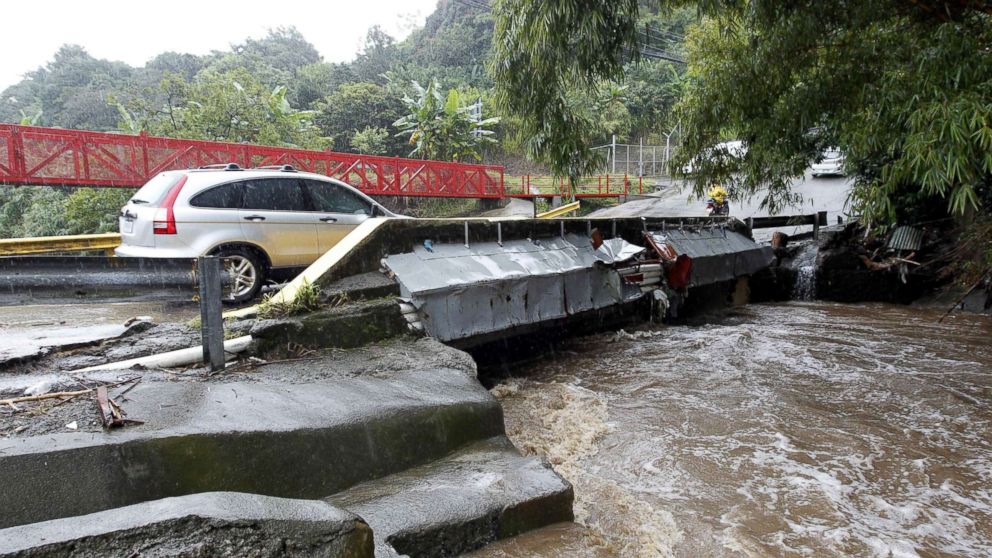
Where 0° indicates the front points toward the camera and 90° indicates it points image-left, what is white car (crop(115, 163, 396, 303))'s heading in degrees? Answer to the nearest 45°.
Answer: approximately 225°

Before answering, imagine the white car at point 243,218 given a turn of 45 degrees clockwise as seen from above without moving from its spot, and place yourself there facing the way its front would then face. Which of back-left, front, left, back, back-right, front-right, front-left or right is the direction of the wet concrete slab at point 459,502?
right

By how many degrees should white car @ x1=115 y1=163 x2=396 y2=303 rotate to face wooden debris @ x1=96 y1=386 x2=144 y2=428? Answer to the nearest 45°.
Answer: approximately 135° to its right

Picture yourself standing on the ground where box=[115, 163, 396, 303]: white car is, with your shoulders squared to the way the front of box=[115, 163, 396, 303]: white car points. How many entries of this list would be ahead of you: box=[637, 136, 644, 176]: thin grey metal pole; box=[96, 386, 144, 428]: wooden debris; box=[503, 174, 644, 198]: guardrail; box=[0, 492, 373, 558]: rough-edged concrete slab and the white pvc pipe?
2

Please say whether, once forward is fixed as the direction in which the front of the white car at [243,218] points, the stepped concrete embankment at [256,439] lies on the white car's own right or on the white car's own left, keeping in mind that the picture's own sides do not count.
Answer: on the white car's own right

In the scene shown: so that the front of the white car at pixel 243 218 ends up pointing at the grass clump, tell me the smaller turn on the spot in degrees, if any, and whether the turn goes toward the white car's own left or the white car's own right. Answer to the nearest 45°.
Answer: approximately 135° to the white car's own right

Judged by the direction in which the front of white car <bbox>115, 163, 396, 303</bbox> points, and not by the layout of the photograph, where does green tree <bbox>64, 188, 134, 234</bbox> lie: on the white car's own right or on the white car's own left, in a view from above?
on the white car's own left

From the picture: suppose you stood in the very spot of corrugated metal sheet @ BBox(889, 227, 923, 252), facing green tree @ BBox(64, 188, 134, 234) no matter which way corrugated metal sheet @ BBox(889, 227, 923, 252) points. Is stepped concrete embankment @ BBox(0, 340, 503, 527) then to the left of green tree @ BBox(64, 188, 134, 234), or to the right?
left
